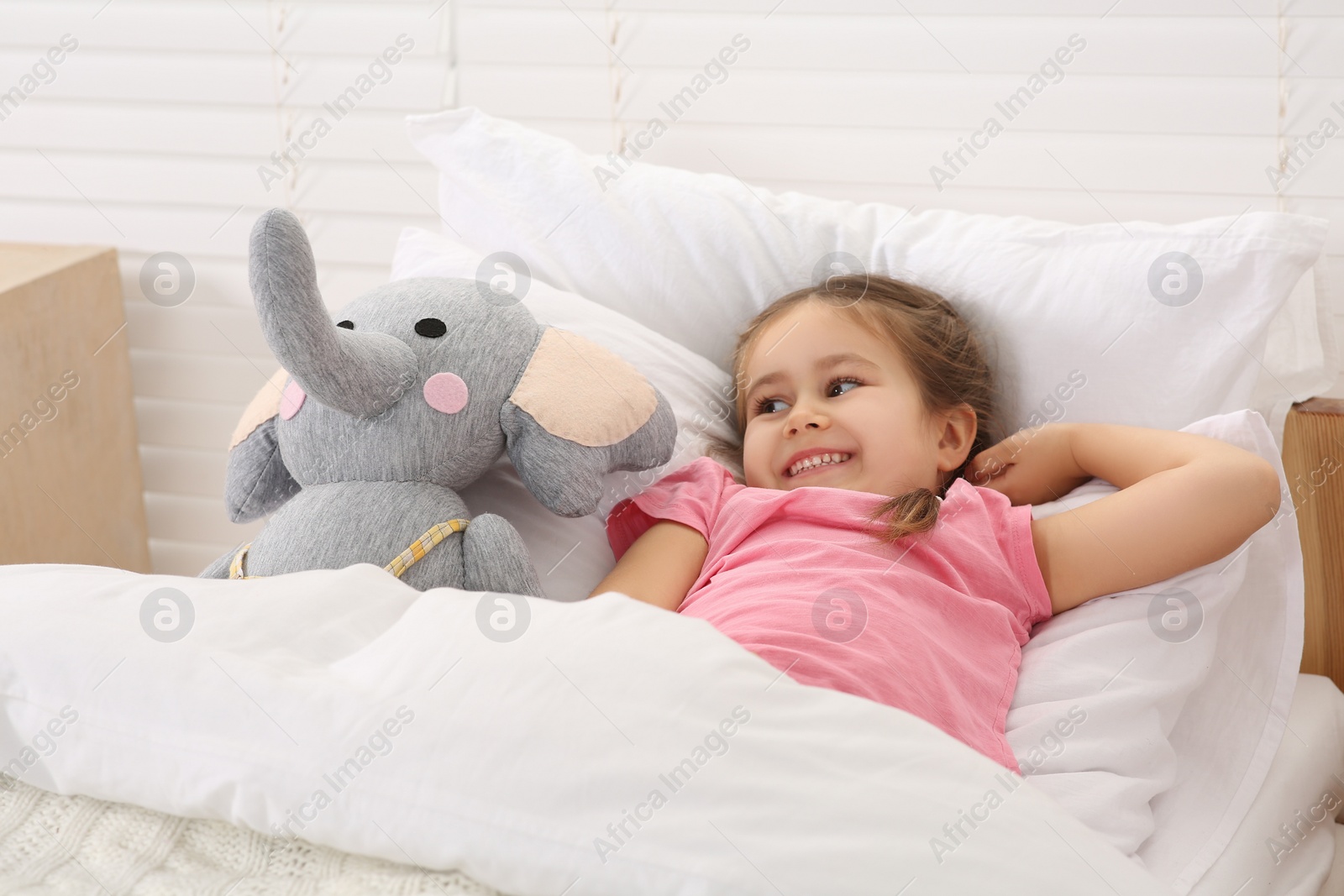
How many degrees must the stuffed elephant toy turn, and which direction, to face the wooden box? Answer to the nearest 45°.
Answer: approximately 90° to its right

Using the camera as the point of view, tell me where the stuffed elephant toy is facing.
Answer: facing the viewer and to the left of the viewer
